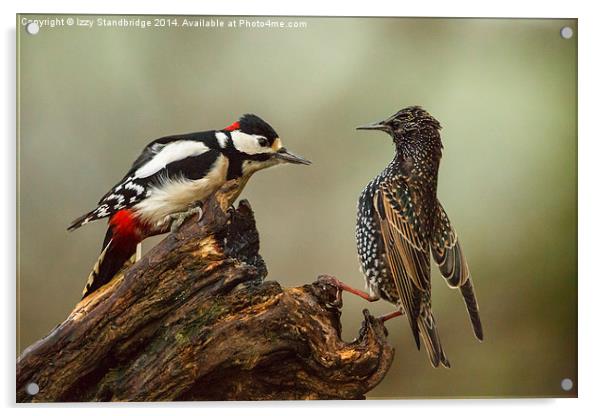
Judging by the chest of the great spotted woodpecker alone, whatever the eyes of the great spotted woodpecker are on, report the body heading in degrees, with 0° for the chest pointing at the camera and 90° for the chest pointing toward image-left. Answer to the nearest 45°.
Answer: approximately 270°
